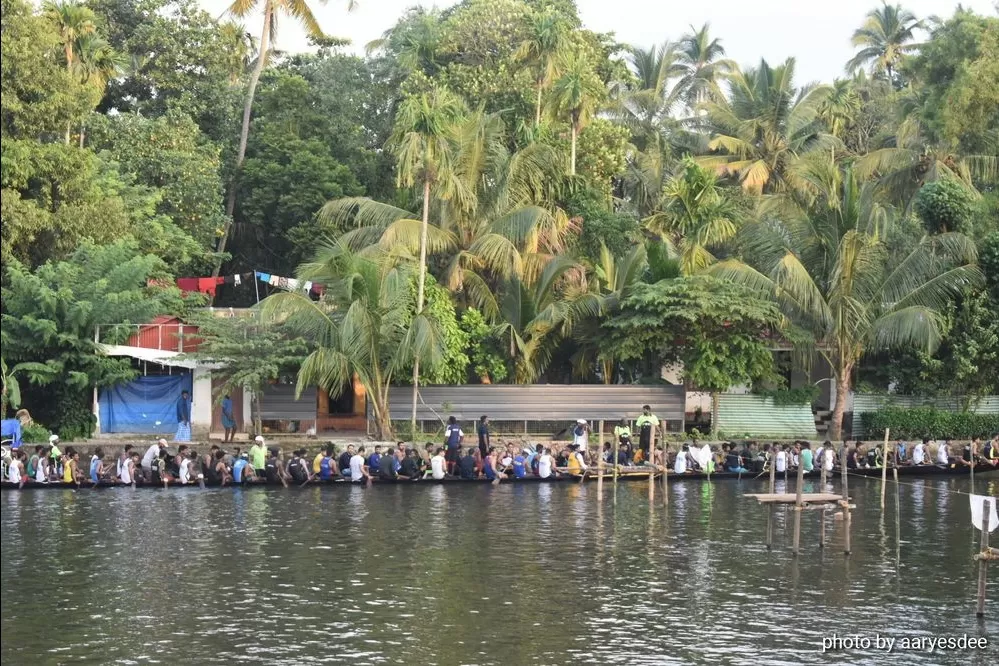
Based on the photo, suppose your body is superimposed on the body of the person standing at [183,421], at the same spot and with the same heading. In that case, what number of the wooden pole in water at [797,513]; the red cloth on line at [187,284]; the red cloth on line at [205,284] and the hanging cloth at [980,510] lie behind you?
2

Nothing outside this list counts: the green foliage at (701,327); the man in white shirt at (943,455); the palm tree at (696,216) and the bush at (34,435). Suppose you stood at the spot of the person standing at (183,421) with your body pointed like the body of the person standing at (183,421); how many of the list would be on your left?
3

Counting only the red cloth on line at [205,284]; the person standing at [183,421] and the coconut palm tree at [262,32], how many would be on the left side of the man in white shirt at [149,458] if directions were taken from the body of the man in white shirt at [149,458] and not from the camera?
3

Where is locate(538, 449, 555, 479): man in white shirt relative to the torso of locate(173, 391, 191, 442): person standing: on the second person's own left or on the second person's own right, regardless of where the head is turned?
on the second person's own left

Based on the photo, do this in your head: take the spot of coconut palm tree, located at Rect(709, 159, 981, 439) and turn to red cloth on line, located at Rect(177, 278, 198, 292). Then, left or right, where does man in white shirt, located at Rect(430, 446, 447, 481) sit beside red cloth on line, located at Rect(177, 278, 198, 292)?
left
